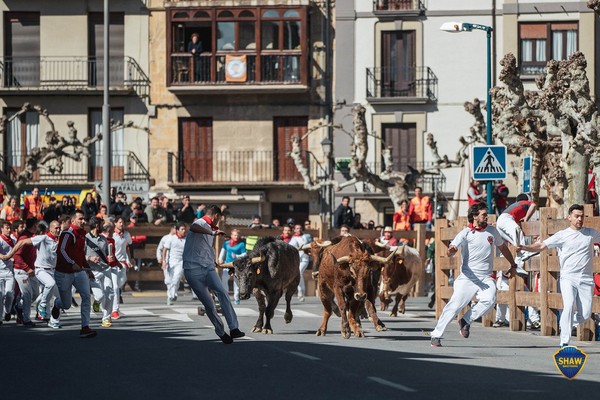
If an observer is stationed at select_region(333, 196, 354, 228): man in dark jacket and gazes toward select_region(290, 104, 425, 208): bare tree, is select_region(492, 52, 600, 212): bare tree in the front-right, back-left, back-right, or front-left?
back-right

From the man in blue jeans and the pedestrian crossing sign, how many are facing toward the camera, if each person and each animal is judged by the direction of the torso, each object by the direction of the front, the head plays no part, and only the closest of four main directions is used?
1

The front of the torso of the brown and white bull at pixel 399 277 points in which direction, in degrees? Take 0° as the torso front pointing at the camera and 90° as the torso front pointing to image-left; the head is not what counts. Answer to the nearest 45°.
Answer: approximately 45°

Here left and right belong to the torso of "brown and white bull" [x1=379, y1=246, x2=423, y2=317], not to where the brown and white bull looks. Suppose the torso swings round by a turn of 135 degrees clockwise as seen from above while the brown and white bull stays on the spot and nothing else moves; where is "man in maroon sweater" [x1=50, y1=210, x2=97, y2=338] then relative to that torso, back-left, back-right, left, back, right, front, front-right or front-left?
back-left

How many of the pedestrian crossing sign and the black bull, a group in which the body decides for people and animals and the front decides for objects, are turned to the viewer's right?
0

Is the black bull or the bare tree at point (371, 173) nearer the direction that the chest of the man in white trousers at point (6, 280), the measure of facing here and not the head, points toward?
the black bull

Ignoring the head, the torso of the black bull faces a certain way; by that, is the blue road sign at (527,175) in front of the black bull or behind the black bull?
behind

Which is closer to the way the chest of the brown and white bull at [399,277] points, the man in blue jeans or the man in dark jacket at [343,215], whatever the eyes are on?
the man in blue jeans
